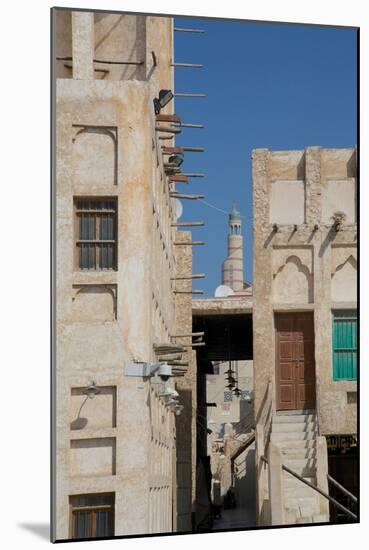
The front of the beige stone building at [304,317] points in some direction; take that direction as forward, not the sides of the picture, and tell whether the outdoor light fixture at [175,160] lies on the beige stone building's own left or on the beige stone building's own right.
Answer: on the beige stone building's own right

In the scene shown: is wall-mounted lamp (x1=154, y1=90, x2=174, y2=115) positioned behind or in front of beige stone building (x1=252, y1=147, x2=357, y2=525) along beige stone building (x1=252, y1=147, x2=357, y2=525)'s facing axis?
in front

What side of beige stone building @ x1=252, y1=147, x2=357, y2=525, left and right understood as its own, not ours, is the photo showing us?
front

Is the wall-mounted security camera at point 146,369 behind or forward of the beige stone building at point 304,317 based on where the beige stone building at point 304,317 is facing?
forward
